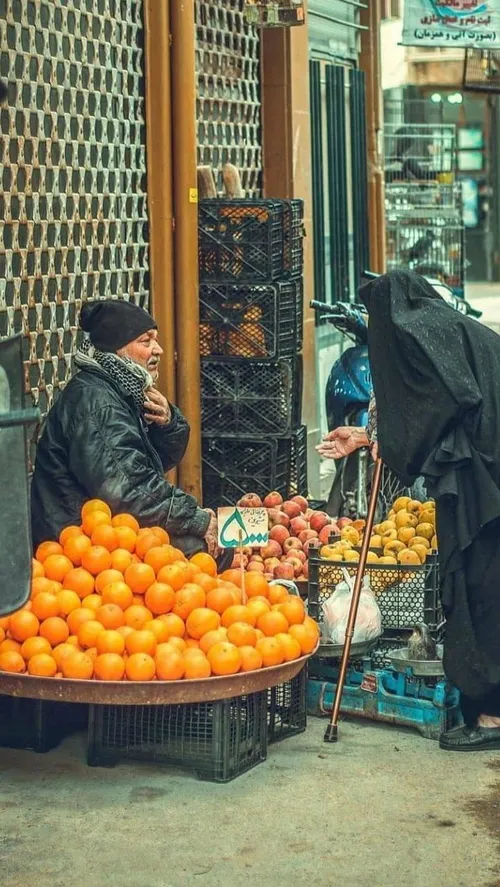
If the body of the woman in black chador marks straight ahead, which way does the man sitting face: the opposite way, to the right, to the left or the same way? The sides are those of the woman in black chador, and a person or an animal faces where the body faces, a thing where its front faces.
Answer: the opposite way

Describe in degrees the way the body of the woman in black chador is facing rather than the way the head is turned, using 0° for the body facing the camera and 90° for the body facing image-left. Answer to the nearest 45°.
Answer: approximately 90°

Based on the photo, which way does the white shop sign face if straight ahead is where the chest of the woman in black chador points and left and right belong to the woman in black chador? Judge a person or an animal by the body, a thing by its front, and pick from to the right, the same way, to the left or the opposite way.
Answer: to the left

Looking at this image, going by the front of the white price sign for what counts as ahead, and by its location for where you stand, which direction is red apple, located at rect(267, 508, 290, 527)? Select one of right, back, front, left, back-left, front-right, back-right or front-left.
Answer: back

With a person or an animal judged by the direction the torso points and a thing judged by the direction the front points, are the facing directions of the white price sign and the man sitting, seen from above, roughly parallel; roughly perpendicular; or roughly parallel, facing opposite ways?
roughly perpendicular

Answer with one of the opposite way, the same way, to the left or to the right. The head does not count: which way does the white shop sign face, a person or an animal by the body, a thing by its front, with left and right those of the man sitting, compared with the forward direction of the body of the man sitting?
to the right

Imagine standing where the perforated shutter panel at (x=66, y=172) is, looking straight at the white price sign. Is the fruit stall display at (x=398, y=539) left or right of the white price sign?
left

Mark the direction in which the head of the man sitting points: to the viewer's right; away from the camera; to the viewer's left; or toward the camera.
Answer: to the viewer's right

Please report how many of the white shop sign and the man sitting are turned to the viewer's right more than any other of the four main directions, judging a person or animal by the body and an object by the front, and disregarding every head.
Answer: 1

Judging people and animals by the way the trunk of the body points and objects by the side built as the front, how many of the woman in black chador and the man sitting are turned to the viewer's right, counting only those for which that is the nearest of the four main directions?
1

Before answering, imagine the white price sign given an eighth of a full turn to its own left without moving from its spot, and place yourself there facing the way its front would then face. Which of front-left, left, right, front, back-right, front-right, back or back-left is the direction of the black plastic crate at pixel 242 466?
back-left

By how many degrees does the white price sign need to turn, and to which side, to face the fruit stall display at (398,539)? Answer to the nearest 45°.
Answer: approximately 135° to its left

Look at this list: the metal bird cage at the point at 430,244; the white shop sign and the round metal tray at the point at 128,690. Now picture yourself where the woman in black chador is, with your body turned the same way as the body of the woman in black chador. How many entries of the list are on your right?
2

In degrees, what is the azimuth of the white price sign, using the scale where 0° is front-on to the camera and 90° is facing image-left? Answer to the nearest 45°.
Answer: approximately 0°
